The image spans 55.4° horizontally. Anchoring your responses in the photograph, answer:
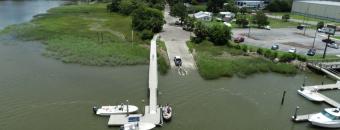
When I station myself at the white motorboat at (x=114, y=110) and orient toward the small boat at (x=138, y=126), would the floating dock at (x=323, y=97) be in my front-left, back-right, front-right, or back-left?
front-left

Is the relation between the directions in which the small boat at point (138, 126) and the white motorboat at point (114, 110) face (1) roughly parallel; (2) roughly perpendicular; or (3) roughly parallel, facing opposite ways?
roughly parallel

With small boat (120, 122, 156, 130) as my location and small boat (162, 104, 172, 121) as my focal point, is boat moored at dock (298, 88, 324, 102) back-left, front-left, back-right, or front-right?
front-right
